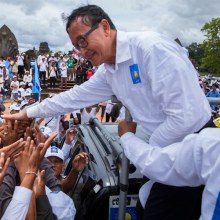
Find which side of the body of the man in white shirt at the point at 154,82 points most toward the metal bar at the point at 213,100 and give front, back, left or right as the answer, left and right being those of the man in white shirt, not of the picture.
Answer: back

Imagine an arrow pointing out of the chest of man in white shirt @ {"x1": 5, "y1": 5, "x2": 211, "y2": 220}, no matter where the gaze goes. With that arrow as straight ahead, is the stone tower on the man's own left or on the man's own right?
on the man's own right

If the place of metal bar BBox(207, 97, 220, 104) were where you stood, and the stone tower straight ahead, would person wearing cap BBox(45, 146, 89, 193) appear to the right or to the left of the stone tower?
left

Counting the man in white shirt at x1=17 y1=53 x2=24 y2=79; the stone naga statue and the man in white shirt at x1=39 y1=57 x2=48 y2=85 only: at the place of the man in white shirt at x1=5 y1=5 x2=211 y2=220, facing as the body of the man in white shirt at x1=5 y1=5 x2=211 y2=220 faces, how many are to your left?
0

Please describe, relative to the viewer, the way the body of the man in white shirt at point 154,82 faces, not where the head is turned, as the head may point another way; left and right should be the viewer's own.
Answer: facing the viewer and to the left of the viewer

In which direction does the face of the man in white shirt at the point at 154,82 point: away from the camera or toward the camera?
toward the camera

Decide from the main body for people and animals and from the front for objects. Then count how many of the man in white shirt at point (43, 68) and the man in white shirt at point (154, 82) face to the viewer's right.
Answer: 0

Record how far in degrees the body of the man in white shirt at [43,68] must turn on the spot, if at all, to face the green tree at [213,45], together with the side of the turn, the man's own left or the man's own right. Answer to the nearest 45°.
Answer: approximately 135° to the man's own left

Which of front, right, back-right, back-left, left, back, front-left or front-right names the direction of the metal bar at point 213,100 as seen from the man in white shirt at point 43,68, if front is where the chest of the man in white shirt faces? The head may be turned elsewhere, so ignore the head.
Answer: front

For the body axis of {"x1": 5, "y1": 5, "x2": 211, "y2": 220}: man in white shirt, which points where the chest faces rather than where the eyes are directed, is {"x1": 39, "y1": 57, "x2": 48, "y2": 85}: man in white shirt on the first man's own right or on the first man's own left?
on the first man's own right

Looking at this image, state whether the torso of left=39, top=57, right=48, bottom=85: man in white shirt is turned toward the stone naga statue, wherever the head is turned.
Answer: no

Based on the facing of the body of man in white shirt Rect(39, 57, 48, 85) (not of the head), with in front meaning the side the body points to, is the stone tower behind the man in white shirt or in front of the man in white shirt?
behind

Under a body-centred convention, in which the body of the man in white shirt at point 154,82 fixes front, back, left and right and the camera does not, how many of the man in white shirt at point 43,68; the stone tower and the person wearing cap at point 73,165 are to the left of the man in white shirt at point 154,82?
0

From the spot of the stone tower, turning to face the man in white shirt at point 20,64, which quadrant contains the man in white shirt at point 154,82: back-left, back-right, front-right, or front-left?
front-left

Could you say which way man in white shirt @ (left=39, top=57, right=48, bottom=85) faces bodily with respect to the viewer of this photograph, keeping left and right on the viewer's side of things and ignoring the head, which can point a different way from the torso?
facing the viewer

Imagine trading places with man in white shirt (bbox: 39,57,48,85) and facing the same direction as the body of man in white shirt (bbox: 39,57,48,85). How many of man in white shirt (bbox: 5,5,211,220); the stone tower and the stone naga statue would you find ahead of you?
1
